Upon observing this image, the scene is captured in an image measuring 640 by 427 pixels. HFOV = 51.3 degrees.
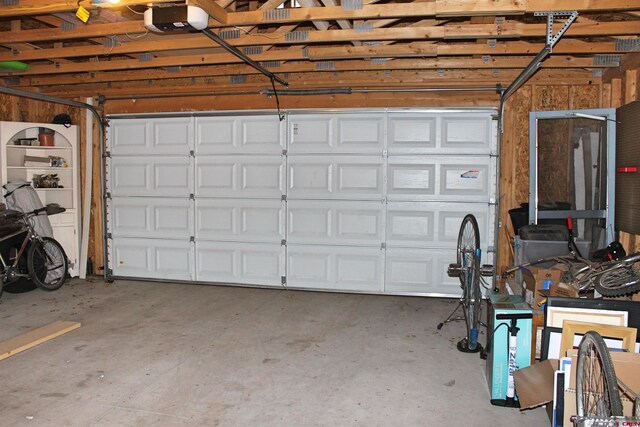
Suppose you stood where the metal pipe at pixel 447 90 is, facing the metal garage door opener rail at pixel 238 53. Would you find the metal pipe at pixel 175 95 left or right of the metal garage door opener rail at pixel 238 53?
right

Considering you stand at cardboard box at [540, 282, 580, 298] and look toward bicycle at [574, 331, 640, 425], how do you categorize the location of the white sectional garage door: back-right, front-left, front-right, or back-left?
back-right
